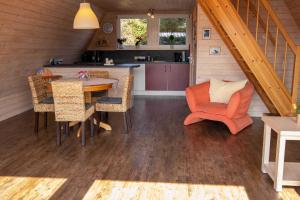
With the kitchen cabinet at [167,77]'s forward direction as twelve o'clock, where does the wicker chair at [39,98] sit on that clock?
The wicker chair is roughly at 1 o'clock from the kitchen cabinet.

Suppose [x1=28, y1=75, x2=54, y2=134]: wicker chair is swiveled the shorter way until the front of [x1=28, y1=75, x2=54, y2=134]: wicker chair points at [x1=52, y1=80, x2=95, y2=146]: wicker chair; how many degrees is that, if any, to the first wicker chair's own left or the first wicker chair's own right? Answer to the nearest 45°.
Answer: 0° — it already faces it

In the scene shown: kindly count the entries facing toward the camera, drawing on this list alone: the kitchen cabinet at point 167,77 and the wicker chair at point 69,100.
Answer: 1
